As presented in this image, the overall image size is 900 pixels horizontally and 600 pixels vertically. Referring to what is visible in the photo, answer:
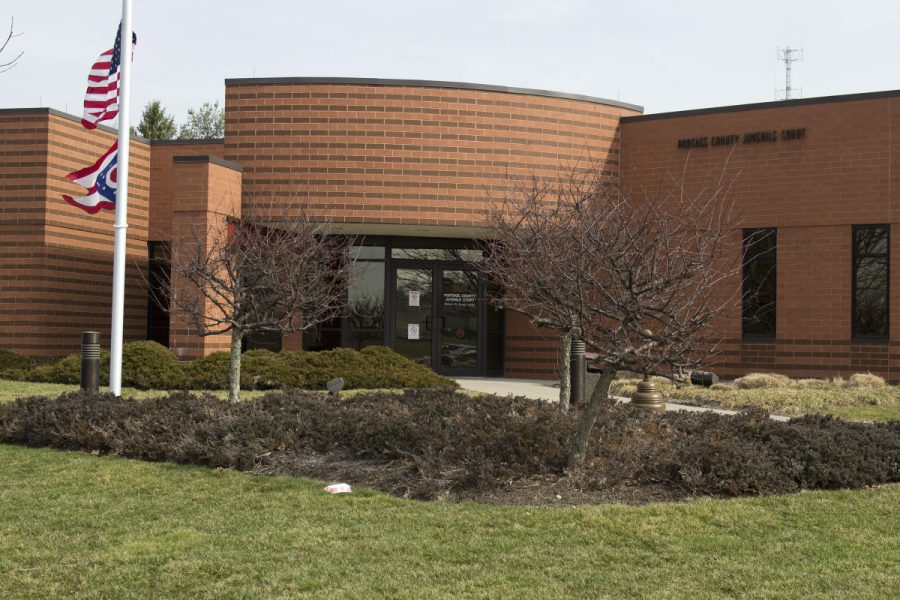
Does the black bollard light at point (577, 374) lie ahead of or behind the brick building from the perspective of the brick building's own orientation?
ahead

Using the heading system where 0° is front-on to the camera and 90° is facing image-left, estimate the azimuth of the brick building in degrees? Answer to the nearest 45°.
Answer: approximately 0°

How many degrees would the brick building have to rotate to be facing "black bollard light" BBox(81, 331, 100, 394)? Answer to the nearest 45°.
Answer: approximately 45° to its right

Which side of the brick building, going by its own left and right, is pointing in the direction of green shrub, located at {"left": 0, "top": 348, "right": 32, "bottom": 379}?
right

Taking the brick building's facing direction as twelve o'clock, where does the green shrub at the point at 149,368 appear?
The green shrub is roughly at 2 o'clock from the brick building.

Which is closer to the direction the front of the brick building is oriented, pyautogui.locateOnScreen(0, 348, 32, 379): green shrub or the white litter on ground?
the white litter on ground

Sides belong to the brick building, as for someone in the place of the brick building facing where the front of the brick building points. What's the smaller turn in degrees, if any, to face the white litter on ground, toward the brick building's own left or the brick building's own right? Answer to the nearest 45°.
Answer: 0° — it already faces it

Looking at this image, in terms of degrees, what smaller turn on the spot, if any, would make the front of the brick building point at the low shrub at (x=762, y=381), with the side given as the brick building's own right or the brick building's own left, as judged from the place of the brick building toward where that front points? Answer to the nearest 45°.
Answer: approximately 90° to the brick building's own left
